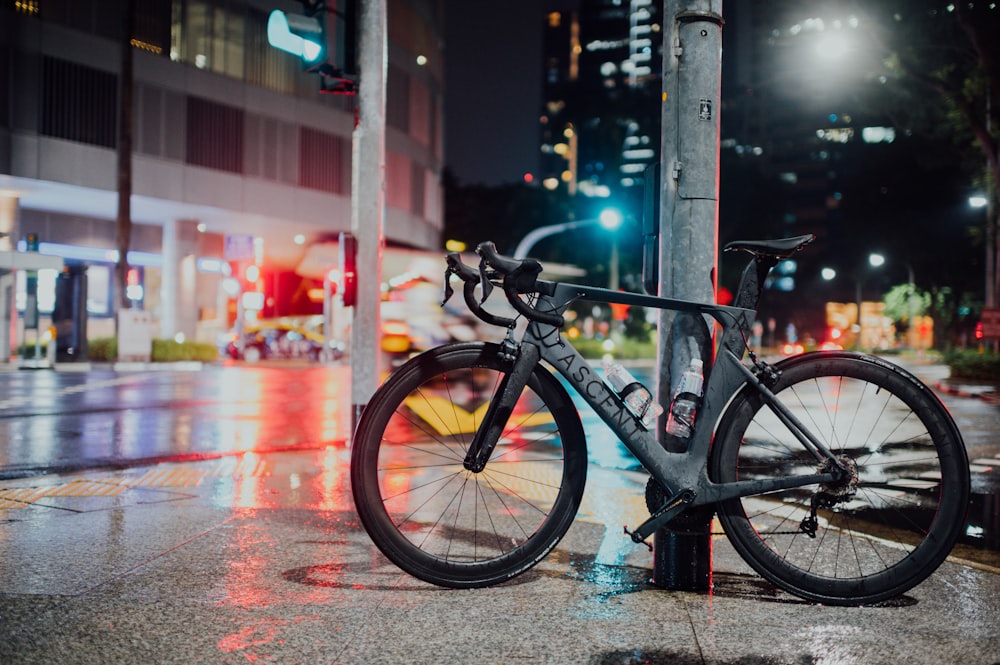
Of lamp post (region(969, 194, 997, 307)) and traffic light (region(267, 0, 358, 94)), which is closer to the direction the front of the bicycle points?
the traffic light

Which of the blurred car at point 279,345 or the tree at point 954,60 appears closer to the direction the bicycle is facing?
the blurred car

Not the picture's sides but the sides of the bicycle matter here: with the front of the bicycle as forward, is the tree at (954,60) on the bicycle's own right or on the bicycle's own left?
on the bicycle's own right

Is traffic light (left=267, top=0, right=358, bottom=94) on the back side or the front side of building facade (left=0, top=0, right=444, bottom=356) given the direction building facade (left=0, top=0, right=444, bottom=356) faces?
on the front side

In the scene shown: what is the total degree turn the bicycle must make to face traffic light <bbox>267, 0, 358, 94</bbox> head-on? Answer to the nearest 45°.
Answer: approximately 45° to its right

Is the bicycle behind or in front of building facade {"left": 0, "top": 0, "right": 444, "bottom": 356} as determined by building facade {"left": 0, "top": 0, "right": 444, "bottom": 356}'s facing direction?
in front

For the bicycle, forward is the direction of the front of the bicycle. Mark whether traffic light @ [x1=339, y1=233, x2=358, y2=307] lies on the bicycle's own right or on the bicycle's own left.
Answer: on the bicycle's own right

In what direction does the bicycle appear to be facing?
to the viewer's left

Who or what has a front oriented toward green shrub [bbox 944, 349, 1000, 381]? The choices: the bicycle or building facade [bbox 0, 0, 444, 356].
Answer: the building facade
